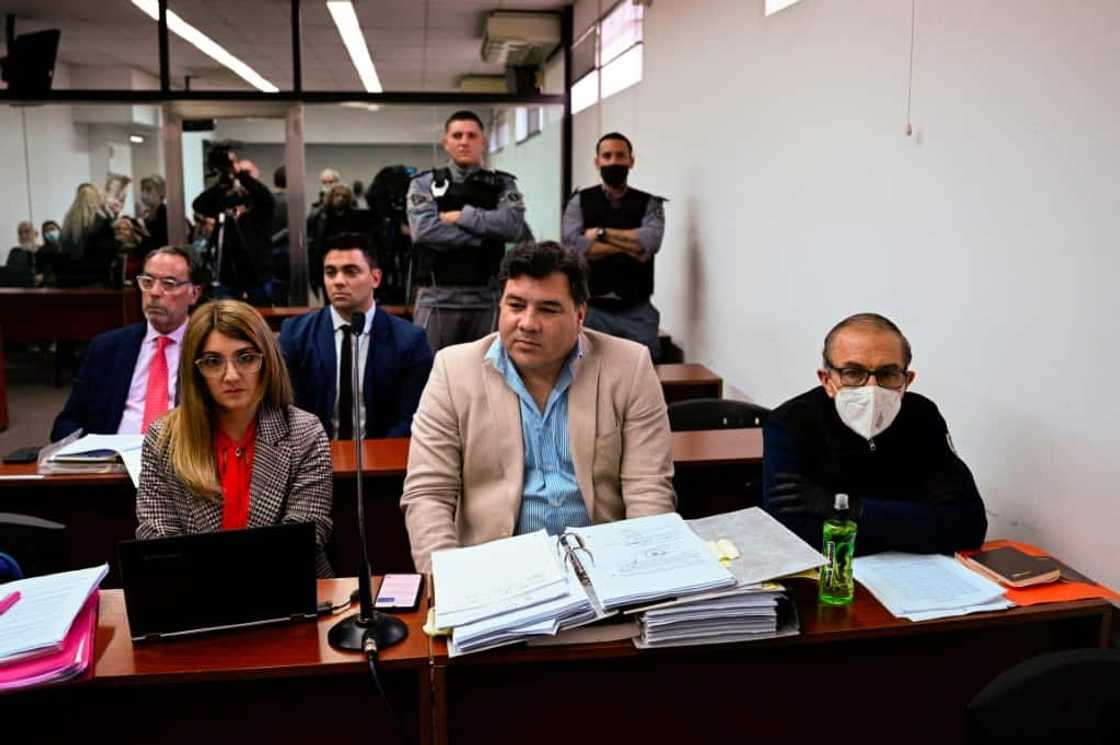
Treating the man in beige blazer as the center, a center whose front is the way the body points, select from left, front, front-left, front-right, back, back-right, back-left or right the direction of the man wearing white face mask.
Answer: left

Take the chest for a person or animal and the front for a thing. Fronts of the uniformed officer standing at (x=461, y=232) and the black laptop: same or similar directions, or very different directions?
very different directions

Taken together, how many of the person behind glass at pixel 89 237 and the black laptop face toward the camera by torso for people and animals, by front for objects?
0

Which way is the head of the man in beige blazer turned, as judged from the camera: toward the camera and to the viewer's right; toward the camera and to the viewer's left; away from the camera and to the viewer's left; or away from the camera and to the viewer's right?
toward the camera and to the viewer's left

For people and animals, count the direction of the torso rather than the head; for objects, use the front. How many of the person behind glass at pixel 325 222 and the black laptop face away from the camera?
1
